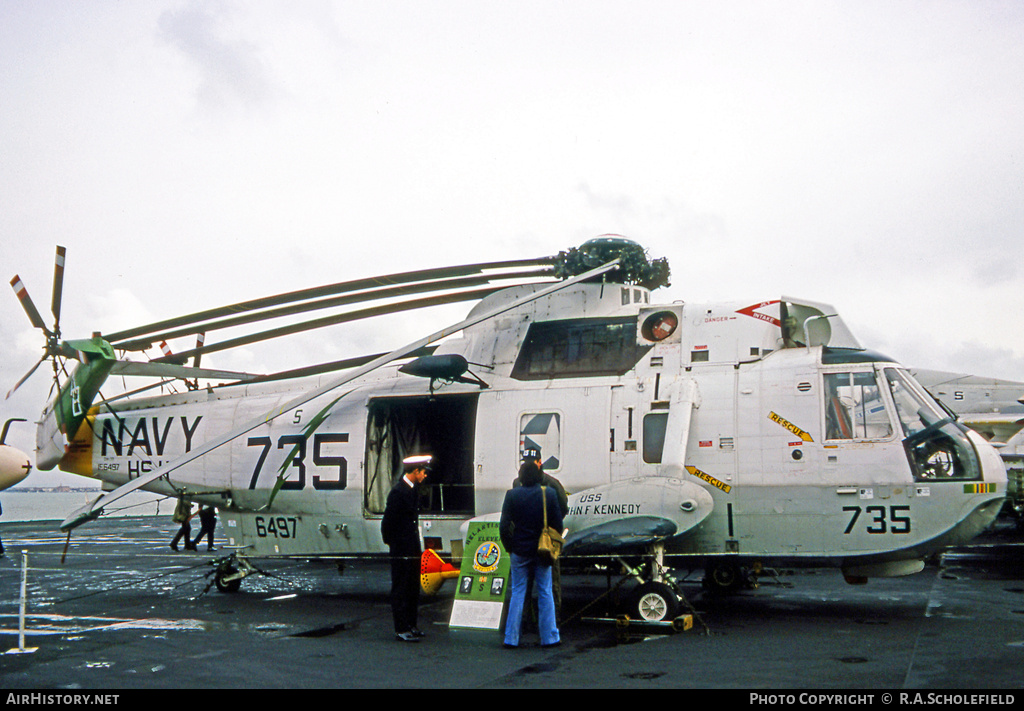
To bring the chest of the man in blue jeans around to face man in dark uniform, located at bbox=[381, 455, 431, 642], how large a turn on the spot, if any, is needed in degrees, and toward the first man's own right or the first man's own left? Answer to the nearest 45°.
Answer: approximately 45° to the first man's own left

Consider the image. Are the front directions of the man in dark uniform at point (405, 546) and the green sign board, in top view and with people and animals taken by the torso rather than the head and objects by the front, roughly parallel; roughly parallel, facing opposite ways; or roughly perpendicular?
roughly perpendicular

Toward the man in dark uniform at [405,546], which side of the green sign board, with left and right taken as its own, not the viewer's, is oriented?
right

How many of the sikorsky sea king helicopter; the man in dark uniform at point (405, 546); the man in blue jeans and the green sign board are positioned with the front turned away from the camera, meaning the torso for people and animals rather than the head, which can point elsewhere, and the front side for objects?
1

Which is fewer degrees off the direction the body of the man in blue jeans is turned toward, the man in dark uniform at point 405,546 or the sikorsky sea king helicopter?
the sikorsky sea king helicopter

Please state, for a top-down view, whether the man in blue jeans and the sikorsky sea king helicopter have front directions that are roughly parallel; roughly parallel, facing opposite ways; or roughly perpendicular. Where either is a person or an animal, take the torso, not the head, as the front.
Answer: roughly perpendicular

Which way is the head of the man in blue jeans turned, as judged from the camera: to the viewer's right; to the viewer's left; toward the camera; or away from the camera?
away from the camera

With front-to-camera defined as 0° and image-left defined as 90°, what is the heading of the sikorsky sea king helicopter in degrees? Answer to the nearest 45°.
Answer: approximately 270°

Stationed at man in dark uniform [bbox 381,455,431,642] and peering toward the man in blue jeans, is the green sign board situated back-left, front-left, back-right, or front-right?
front-left

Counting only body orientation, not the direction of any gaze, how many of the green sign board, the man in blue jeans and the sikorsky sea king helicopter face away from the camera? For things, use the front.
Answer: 1

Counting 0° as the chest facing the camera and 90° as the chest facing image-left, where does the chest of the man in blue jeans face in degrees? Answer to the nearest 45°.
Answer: approximately 180°

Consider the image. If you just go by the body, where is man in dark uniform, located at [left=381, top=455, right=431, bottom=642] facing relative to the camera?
to the viewer's right

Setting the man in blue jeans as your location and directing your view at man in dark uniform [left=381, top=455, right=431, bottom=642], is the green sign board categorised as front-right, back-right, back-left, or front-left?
front-right

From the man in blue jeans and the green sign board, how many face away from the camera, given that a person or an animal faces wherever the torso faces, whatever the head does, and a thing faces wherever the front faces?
1

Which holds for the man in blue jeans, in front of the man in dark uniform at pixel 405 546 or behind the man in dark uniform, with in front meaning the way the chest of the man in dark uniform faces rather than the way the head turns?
in front

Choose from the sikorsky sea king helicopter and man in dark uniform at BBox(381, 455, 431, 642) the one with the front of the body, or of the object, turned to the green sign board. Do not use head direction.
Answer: the man in dark uniform

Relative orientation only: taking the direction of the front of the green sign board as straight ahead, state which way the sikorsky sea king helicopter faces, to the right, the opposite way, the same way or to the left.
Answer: to the left

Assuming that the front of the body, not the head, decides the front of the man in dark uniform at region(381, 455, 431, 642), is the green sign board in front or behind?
in front
